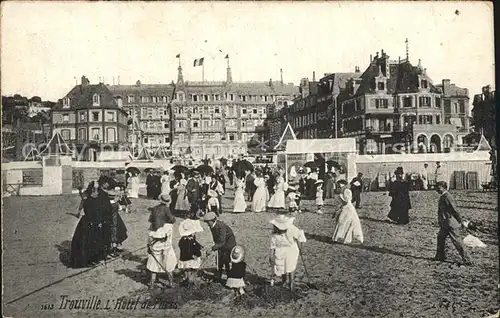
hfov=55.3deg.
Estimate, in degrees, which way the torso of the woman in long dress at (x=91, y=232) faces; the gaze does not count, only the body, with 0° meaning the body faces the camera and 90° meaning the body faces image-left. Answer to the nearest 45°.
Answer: approximately 315°

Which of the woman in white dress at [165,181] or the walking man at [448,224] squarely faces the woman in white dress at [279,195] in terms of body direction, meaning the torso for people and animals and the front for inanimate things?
the walking man

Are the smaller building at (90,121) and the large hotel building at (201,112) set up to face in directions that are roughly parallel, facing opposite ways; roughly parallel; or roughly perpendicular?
roughly parallel

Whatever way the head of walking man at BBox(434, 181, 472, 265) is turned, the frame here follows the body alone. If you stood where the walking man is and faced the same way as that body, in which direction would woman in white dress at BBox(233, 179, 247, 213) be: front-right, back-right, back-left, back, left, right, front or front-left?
front

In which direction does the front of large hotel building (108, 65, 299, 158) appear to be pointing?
toward the camera

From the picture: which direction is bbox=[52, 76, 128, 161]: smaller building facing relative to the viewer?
toward the camera

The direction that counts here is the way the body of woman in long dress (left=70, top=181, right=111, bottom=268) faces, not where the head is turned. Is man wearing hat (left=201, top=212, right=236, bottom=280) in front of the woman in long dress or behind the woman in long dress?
in front
